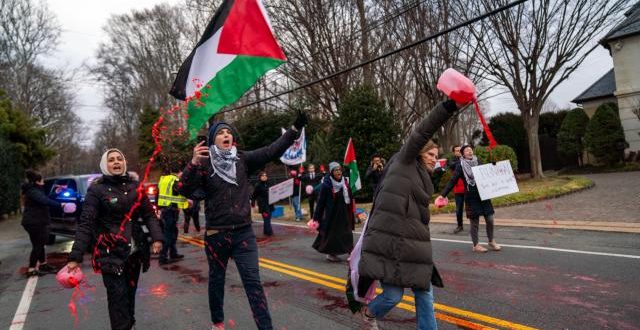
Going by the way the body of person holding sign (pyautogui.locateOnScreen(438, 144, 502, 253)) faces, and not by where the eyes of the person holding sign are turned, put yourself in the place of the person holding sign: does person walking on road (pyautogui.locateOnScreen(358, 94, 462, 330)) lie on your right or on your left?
on your right

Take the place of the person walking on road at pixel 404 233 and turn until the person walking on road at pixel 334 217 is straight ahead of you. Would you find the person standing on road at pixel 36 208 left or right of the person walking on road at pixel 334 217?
left

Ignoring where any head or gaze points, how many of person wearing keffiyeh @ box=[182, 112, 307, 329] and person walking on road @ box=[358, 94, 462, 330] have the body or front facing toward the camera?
1

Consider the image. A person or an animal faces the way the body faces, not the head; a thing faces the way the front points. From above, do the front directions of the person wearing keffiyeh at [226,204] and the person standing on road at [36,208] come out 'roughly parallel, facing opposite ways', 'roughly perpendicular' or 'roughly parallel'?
roughly perpendicular

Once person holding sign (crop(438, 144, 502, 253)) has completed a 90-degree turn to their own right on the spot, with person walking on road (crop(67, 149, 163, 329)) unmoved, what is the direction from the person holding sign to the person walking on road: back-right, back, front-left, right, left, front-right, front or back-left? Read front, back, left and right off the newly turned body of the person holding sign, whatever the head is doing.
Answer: front

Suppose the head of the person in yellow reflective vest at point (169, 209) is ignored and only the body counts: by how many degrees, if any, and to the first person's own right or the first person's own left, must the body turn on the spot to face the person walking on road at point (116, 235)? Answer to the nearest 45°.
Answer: approximately 90° to the first person's own right
